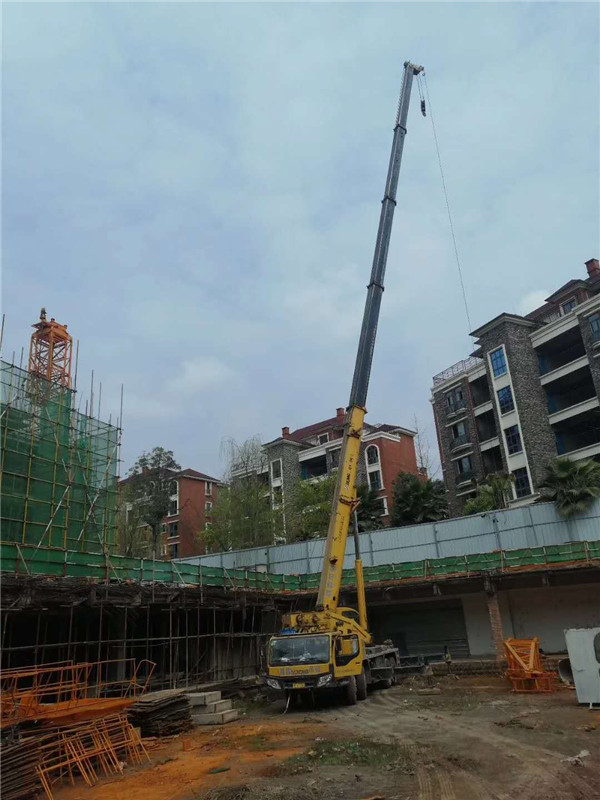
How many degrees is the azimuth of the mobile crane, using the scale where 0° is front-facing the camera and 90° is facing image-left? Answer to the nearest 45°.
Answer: approximately 45°

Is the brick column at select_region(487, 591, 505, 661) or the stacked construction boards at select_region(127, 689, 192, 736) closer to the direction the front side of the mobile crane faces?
the stacked construction boards

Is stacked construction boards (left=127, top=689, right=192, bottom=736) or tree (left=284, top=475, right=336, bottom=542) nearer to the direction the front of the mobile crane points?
the stacked construction boards

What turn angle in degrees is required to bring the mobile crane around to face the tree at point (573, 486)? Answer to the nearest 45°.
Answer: approximately 180°

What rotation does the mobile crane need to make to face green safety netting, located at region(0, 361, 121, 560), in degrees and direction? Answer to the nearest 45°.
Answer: approximately 45° to its right

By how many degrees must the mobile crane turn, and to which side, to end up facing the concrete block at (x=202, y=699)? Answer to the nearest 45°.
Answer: approximately 45° to its right

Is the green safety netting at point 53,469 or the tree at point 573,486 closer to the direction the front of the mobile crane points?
the green safety netting

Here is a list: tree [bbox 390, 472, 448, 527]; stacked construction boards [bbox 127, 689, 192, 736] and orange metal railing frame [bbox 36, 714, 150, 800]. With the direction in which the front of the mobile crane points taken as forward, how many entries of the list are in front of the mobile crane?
2

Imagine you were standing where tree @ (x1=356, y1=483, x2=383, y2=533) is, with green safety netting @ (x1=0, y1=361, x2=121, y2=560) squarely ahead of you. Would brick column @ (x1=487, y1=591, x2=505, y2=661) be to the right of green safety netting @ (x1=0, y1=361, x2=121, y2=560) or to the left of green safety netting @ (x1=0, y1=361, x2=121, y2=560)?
left

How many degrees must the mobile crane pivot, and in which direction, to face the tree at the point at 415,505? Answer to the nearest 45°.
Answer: approximately 135° to its right

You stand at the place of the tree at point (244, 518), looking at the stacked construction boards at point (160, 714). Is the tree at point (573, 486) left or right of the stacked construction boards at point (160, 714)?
left

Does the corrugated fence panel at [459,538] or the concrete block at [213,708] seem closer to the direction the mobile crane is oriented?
the concrete block

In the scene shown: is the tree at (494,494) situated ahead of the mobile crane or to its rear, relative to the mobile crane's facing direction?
to the rear

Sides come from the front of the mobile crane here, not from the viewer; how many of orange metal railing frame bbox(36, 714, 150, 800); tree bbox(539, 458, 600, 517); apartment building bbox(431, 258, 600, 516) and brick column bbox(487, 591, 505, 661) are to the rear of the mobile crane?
3
